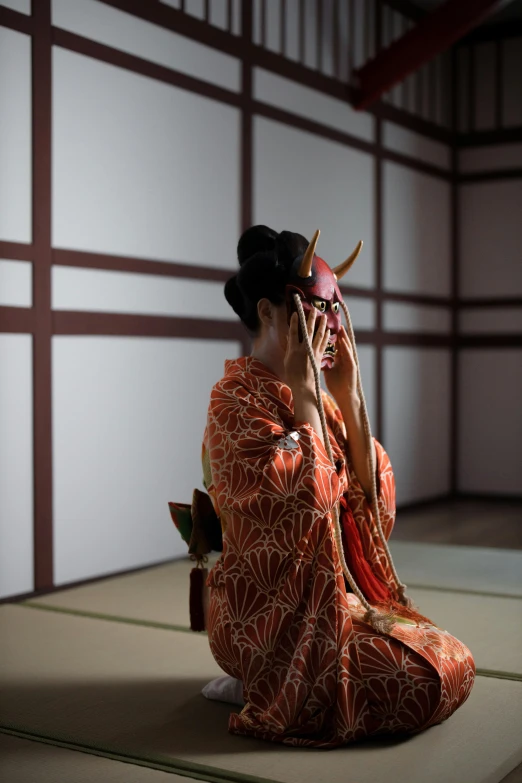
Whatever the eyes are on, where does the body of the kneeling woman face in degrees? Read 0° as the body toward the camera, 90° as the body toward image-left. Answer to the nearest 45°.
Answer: approximately 315°
